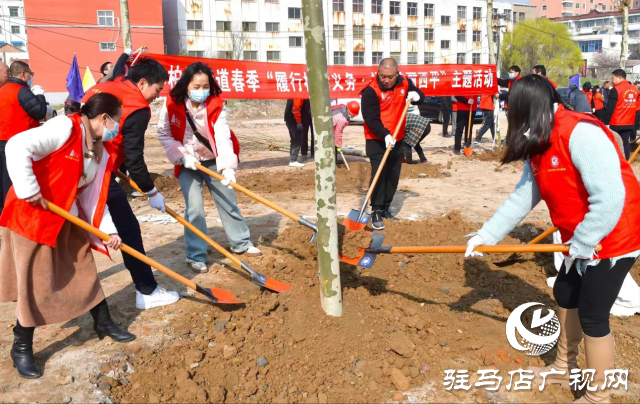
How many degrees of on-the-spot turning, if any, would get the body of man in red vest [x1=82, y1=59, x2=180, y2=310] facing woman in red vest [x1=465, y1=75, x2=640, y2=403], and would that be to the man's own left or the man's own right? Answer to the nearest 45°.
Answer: approximately 45° to the man's own right

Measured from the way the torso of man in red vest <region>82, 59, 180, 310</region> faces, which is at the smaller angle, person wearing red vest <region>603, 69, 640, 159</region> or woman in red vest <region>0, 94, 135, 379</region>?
the person wearing red vest

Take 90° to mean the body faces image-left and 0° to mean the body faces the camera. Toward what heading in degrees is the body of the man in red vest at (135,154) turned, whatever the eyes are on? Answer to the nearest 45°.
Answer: approximately 270°

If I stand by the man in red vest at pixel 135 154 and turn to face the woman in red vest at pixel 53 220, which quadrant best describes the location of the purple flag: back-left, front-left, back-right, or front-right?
back-right

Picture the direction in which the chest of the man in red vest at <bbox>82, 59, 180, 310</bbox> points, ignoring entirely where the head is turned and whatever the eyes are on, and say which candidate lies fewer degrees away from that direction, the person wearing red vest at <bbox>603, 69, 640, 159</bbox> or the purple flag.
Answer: the person wearing red vest

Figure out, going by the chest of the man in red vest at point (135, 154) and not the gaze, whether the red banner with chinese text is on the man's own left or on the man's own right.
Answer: on the man's own left

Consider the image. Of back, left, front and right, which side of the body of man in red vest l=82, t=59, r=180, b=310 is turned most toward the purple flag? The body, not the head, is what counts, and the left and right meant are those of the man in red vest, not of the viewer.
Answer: left

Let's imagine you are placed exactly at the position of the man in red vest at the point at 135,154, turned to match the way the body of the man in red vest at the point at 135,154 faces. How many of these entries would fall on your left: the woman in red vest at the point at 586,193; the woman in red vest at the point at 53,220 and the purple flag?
1

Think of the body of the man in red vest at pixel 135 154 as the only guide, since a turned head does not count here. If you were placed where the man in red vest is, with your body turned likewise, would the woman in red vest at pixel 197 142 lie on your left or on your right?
on your left

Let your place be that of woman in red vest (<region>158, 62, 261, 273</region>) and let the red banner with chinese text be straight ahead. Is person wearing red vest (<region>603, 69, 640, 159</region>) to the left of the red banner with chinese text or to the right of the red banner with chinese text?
right

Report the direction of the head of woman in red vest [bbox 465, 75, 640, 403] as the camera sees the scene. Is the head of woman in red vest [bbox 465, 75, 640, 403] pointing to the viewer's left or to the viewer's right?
to the viewer's left
